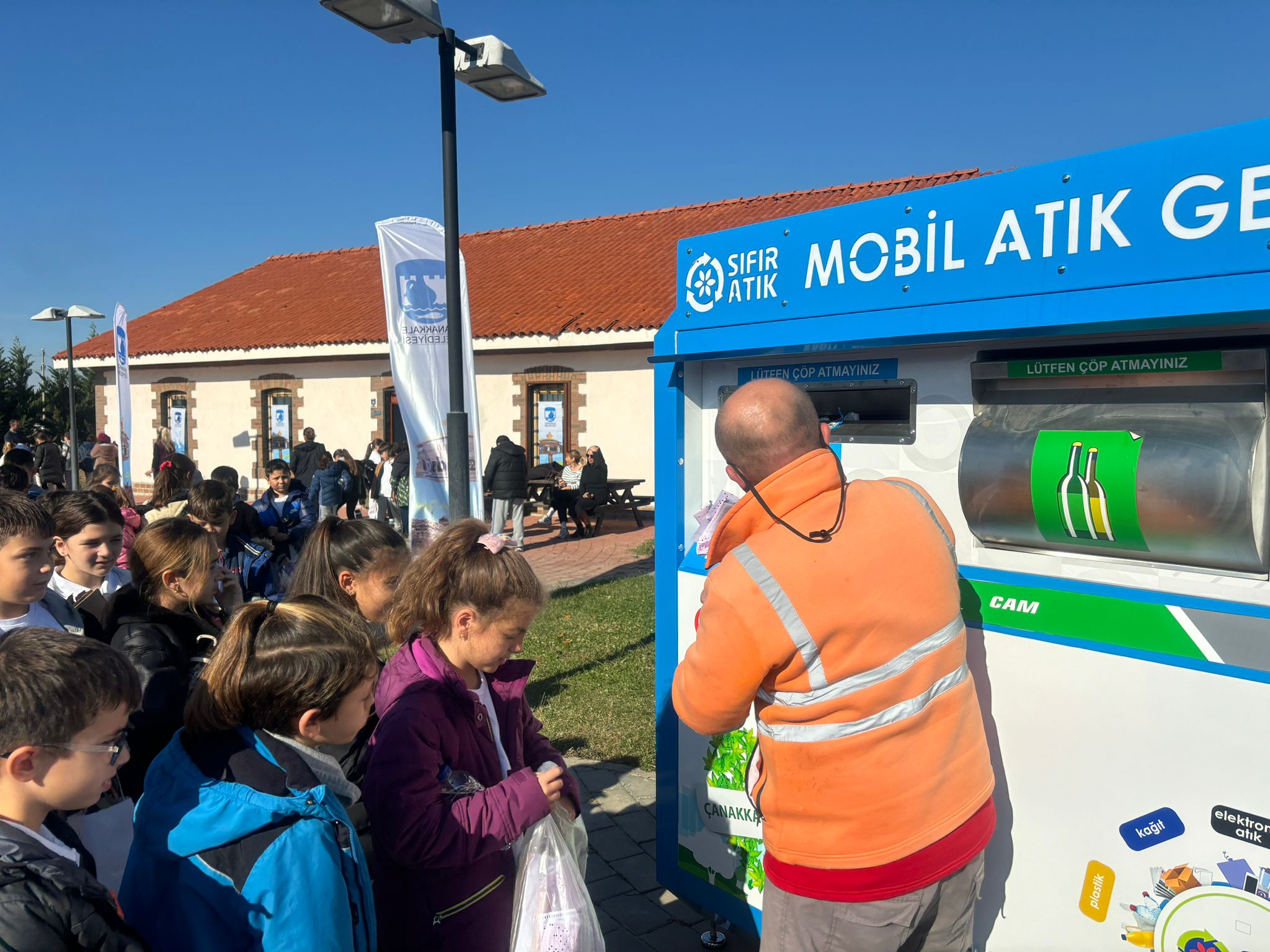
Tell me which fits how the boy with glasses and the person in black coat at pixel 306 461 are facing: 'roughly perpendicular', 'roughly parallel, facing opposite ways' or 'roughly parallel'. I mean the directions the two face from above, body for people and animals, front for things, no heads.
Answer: roughly perpendicular

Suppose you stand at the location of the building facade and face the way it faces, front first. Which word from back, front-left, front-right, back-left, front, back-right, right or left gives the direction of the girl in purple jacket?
front-left

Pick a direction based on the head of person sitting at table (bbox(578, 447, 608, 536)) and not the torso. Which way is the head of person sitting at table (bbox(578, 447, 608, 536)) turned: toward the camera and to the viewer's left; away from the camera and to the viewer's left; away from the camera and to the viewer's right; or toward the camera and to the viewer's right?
toward the camera and to the viewer's left

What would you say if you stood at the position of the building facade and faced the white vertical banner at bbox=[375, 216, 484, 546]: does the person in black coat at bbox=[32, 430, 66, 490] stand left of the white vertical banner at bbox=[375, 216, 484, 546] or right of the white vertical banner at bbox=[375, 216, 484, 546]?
right

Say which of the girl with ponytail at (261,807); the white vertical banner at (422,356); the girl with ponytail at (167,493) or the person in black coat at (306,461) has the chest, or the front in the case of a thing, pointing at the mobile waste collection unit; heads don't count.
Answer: the girl with ponytail at (261,807)

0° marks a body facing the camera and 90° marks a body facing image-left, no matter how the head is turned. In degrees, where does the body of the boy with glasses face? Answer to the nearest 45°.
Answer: approximately 270°

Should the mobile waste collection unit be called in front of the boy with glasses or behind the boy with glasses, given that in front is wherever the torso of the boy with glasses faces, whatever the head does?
in front

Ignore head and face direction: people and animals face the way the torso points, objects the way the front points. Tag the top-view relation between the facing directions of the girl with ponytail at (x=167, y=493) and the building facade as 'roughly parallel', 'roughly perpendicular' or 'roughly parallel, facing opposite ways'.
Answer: roughly parallel, facing opposite ways

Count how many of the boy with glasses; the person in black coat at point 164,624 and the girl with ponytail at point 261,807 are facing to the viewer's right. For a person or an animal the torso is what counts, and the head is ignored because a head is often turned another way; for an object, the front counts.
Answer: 3

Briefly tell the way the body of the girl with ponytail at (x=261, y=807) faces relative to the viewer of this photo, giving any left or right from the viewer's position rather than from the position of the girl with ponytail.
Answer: facing to the right of the viewer

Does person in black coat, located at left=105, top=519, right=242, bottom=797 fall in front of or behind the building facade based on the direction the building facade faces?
in front
